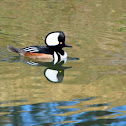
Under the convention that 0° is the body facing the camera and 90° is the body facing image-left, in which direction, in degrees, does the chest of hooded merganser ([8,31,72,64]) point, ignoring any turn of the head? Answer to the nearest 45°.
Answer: approximately 270°
